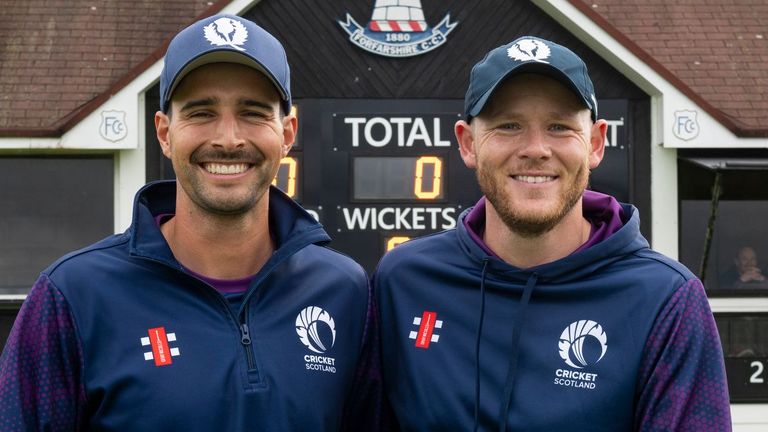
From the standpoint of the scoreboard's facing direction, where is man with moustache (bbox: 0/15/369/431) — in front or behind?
in front

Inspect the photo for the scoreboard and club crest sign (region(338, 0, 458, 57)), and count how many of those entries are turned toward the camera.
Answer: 2

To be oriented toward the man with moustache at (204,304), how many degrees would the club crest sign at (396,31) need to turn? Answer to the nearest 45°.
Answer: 0° — it already faces them

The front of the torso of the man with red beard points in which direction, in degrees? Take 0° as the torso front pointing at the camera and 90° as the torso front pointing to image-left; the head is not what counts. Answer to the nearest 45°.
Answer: approximately 45°

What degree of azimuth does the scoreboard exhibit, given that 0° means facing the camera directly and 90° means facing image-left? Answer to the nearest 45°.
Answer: approximately 0°

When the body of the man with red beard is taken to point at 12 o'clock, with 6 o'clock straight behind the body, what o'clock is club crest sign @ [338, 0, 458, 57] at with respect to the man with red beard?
The club crest sign is roughly at 6 o'clock from the man with red beard.
